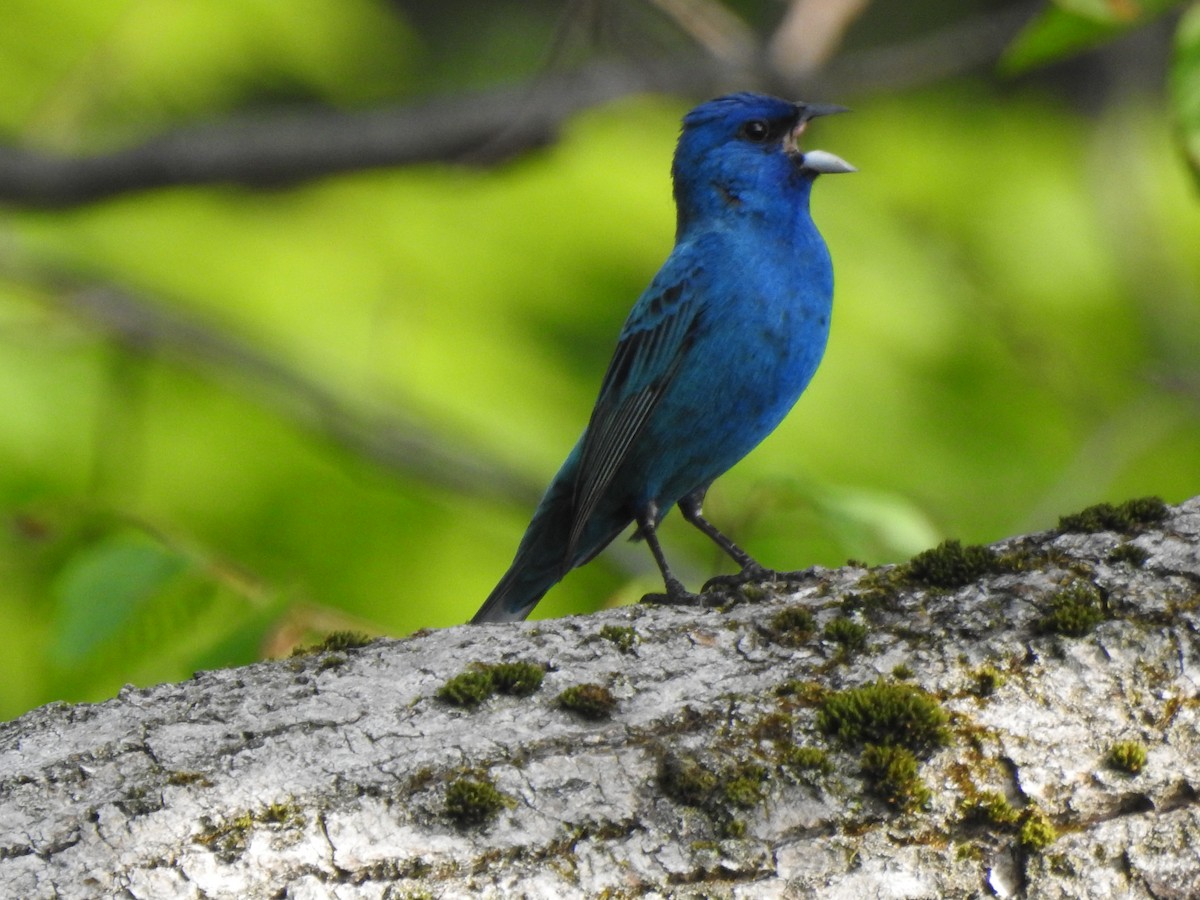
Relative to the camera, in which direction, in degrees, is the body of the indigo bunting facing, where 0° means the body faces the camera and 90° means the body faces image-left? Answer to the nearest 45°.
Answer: approximately 270°

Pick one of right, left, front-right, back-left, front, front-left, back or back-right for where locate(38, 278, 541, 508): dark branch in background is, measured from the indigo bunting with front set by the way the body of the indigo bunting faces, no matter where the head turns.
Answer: back-left

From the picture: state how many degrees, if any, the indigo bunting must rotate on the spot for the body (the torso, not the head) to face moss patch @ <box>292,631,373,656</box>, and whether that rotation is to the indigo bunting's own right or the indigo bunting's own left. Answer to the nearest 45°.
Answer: approximately 135° to the indigo bunting's own right
